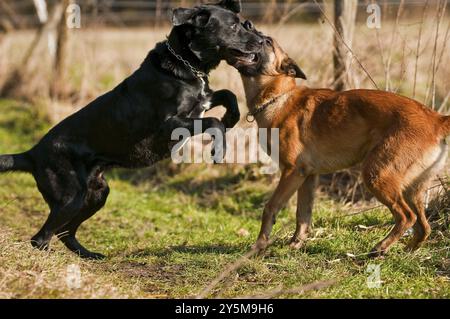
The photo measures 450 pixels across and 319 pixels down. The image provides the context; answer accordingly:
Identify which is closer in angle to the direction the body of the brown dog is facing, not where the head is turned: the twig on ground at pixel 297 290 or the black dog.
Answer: the black dog

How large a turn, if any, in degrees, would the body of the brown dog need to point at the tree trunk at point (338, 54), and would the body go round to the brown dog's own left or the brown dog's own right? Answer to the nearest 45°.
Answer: approximately 90° to the brown dog's own right

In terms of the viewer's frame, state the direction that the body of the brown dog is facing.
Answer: to the viewer's left

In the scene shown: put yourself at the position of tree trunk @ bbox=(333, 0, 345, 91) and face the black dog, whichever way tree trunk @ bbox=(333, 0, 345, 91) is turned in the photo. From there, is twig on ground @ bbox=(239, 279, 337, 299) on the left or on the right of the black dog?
left

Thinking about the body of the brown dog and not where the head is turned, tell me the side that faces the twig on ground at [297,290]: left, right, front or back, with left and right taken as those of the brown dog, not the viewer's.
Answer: left

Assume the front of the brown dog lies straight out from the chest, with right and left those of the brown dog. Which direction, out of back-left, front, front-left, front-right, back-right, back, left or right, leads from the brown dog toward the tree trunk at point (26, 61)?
front-right

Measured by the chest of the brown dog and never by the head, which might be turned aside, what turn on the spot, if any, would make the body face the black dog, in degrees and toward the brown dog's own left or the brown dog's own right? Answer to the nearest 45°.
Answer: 0° — it already faces it

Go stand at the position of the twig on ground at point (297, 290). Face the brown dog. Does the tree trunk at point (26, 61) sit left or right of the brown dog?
left

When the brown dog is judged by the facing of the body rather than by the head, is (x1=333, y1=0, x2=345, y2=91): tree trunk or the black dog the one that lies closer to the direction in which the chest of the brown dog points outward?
the black dog
